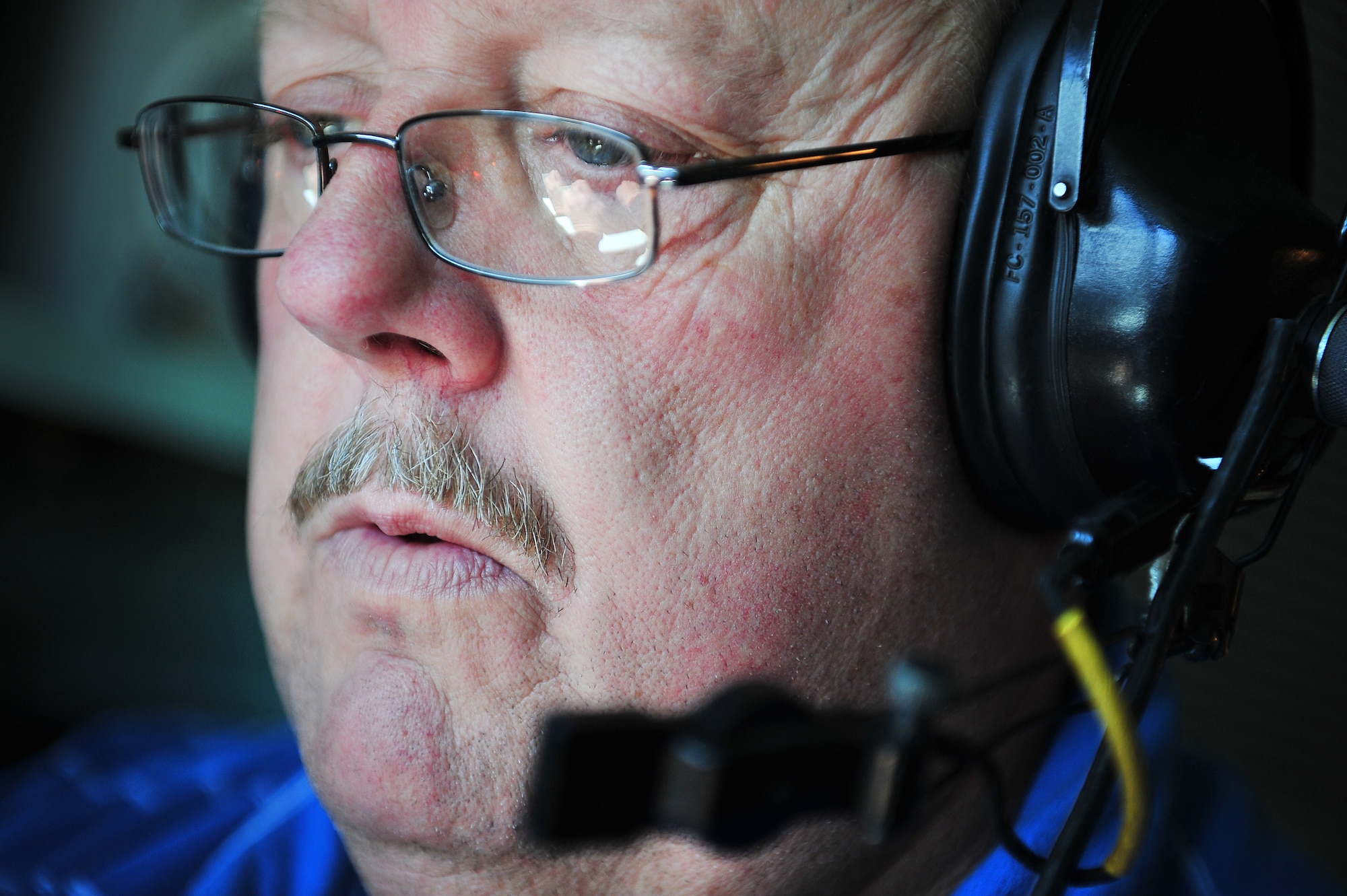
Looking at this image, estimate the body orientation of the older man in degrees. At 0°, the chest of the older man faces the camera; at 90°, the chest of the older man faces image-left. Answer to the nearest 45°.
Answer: approximately 45°
